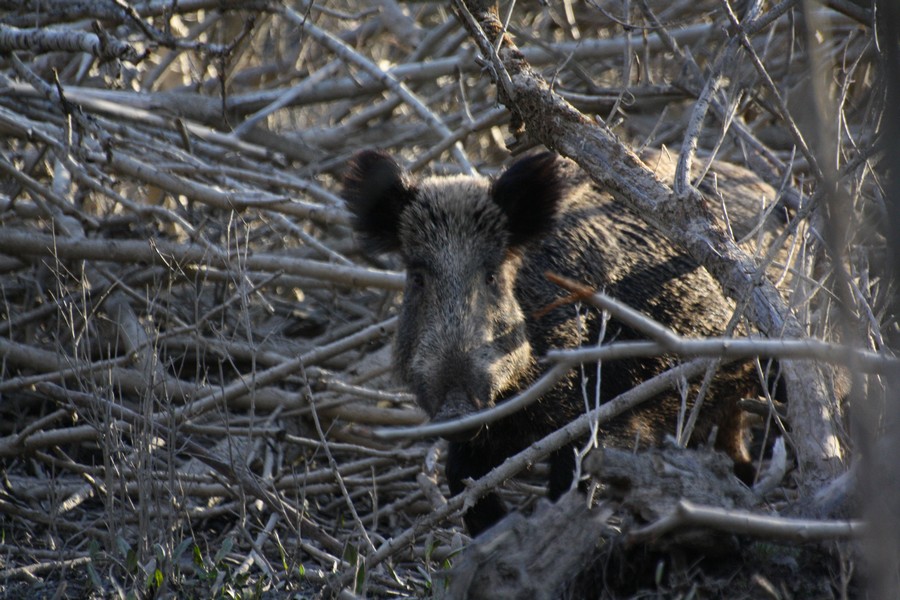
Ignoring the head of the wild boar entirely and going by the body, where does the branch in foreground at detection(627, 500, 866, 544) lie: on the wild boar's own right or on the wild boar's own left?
on the wild boar's own left

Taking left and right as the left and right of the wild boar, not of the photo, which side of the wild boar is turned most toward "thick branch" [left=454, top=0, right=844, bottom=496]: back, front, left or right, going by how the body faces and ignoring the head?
left

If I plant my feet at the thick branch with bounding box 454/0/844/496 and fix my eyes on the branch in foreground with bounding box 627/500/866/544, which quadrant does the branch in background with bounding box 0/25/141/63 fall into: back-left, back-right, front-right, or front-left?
back-right

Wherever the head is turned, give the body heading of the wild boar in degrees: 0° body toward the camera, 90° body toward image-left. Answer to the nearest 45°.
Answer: approximately 45°

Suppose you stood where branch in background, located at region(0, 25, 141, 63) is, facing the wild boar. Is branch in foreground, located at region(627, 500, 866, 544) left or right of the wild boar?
right
